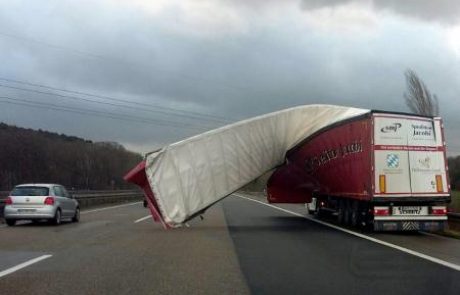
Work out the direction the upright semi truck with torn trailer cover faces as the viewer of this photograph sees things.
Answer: facing away from the viewer and to the left of the viewer

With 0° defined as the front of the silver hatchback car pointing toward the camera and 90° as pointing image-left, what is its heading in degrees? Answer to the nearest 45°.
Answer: approximately 225°

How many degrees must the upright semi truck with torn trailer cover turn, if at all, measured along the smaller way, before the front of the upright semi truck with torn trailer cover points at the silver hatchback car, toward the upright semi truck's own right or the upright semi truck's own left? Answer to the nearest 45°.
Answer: approximately 45° to the upright semi truck's own left

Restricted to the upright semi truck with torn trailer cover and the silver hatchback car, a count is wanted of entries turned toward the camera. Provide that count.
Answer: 0

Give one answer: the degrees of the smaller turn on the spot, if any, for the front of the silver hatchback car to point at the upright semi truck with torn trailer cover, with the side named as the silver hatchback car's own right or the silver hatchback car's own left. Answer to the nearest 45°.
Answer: approximately 90° to the silver hatchback car's own right
